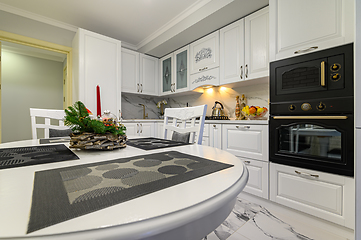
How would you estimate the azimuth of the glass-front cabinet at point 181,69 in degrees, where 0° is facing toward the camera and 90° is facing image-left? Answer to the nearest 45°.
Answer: approximately 45°

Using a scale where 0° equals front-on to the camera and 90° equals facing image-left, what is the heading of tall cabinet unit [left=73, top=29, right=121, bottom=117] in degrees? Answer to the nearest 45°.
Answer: approximately 315°

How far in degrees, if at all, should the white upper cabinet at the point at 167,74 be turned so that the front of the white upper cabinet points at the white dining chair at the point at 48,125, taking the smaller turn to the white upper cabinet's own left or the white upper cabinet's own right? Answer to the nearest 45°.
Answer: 0° — it already faces it

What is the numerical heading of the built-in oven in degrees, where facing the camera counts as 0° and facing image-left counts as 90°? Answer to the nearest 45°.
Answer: approximately 45°

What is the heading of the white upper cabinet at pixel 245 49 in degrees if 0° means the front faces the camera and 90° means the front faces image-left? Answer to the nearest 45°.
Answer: approximately 45°

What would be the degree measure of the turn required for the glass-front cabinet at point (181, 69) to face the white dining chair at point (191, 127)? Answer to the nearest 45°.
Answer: approximately 45° to its left

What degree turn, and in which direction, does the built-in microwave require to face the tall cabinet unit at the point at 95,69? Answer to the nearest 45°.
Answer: approximately 45° to its right

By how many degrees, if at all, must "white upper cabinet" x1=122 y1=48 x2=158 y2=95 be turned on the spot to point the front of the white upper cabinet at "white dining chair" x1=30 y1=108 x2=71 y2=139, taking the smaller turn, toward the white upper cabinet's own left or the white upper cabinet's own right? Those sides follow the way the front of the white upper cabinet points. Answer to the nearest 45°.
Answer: approximately 90° to the white upper cabinet's own right
